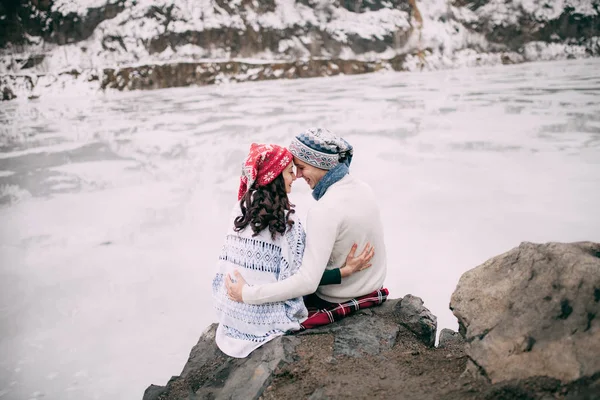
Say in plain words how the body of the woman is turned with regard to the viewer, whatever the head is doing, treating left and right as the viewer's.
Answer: facing away from the viewer and to the right of the viewer

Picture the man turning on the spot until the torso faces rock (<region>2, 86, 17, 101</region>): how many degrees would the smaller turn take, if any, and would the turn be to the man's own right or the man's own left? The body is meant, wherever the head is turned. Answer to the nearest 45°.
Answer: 0° — they already face it

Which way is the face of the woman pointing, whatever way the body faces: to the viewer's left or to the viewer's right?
to the viewer's right

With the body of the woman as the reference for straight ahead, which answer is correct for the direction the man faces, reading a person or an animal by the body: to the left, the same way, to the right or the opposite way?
to the left

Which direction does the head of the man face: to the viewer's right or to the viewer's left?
to the viewer's left

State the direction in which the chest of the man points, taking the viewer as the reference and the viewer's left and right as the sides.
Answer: facing away from the viewer and to the left of the viewer

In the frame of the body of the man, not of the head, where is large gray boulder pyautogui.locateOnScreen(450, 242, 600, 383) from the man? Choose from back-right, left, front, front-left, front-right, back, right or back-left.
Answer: back

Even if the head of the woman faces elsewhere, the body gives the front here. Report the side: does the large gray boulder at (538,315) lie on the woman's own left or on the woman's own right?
on the woman's own right

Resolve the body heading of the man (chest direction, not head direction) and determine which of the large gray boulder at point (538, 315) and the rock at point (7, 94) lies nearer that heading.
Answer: the rock
